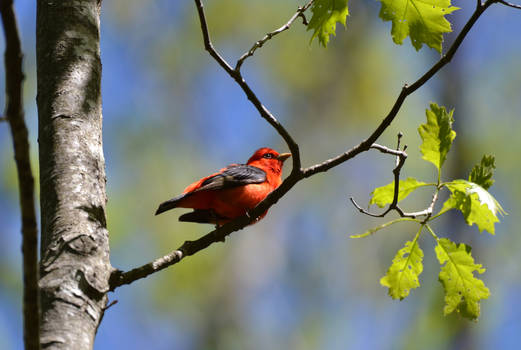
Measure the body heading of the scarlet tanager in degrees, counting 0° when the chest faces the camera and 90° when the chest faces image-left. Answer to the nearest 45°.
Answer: approximately 270°
